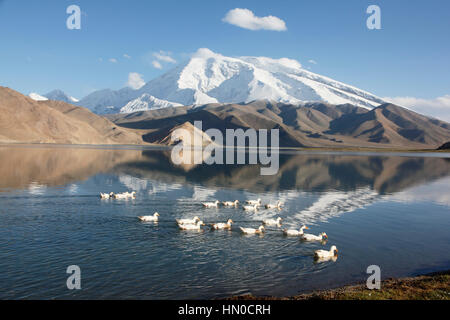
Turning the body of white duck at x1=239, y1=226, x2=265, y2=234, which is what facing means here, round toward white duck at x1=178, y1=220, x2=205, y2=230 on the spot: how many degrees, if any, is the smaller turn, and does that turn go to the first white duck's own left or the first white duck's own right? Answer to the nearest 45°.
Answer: approximately 180°

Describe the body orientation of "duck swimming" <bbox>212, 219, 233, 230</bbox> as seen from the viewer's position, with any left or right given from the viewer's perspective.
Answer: facing to the right of the viewer

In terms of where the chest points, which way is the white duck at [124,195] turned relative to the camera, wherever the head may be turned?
to the viewer's right

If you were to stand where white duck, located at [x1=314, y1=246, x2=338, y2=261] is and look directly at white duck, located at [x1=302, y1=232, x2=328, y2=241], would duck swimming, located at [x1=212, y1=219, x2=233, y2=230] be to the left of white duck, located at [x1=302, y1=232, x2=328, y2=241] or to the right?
left

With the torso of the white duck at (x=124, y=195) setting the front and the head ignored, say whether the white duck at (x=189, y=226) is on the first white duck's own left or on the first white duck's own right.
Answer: on the first white duck's own right

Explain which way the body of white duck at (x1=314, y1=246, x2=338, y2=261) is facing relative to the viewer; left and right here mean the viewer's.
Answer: facing to the right of the viewer

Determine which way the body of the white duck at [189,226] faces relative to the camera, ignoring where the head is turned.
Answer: to the viewer's right
